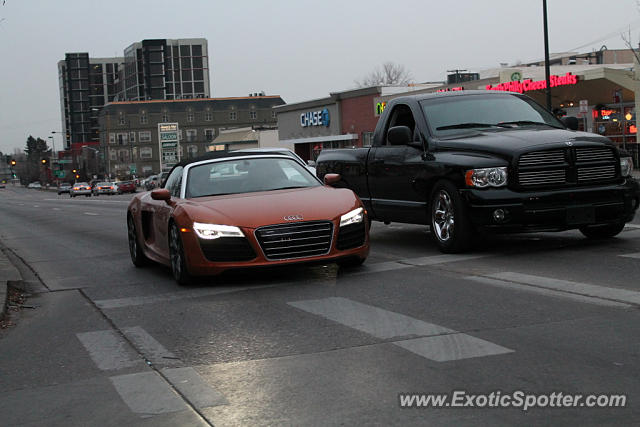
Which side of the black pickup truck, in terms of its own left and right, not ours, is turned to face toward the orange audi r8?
right

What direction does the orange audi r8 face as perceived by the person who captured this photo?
facing the viewer and to the right of the viewer

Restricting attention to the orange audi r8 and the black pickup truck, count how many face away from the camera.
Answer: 0
